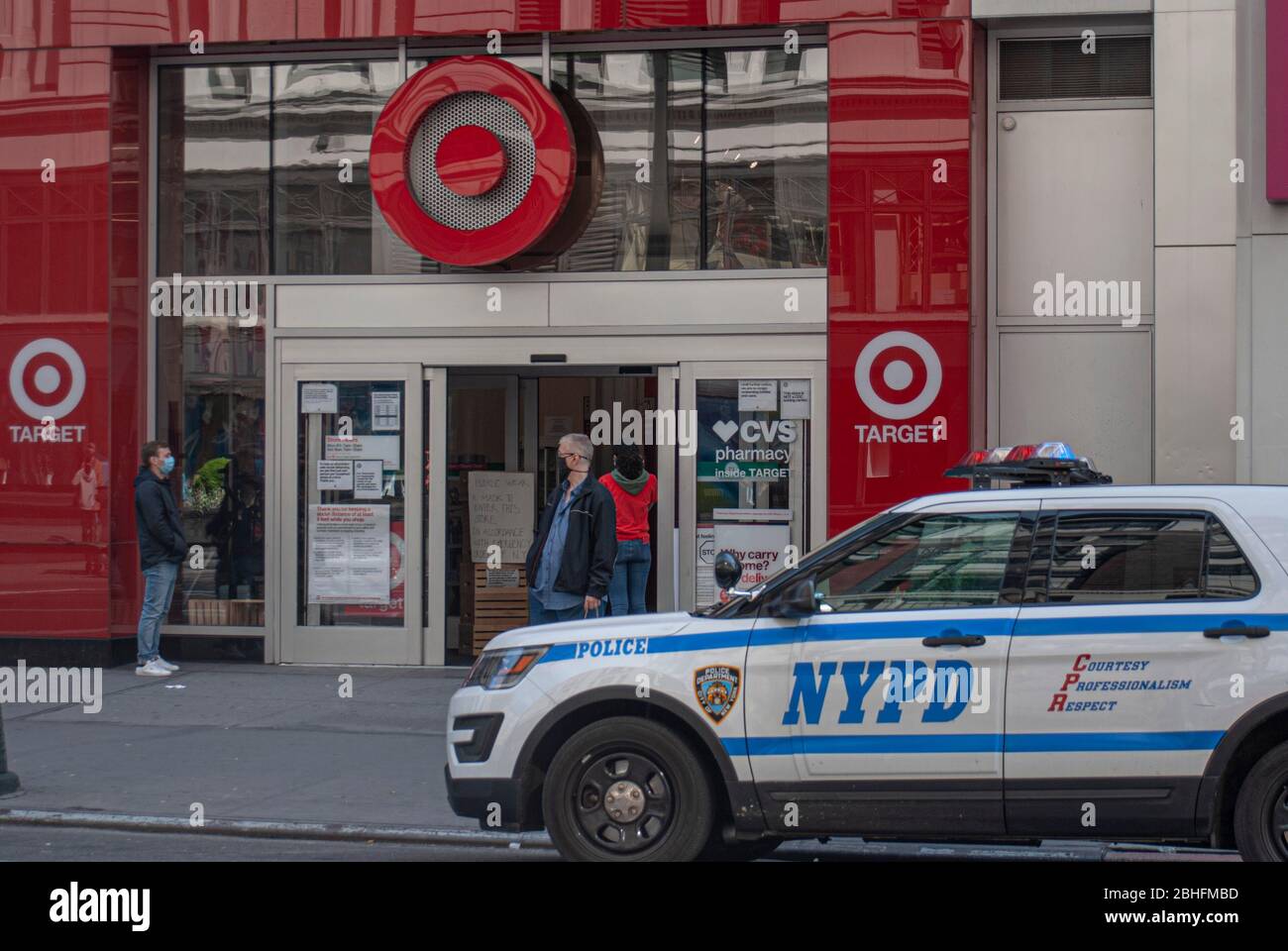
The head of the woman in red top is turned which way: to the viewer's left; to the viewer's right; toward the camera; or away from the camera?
away from the camera

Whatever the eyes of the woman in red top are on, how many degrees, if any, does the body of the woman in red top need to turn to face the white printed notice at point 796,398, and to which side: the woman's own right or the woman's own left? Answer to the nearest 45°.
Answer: approximately 90° to the woman's own right

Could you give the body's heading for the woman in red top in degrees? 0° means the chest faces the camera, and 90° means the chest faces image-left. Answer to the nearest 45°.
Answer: approximately 180°

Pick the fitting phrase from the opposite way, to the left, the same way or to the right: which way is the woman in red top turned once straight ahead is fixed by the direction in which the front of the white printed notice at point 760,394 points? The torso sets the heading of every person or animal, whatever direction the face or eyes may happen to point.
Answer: the opposite way

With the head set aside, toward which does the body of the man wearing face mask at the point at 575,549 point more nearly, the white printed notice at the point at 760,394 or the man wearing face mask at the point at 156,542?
the man wearing face mask

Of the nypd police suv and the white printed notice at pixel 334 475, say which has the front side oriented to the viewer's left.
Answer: the nypd police suv

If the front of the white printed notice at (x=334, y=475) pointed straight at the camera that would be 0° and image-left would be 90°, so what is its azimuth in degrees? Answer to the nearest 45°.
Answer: approximately 0°

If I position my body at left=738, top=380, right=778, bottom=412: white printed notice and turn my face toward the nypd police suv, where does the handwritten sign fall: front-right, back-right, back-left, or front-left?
back-right

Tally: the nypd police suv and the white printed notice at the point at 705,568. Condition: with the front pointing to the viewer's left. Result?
1

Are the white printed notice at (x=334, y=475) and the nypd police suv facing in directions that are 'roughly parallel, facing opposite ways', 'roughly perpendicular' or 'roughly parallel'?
roughly perpendicular

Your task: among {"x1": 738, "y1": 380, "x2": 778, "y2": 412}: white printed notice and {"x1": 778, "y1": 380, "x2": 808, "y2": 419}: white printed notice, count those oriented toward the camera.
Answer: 2

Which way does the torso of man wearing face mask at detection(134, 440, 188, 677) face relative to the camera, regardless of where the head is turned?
to the viewer's right
